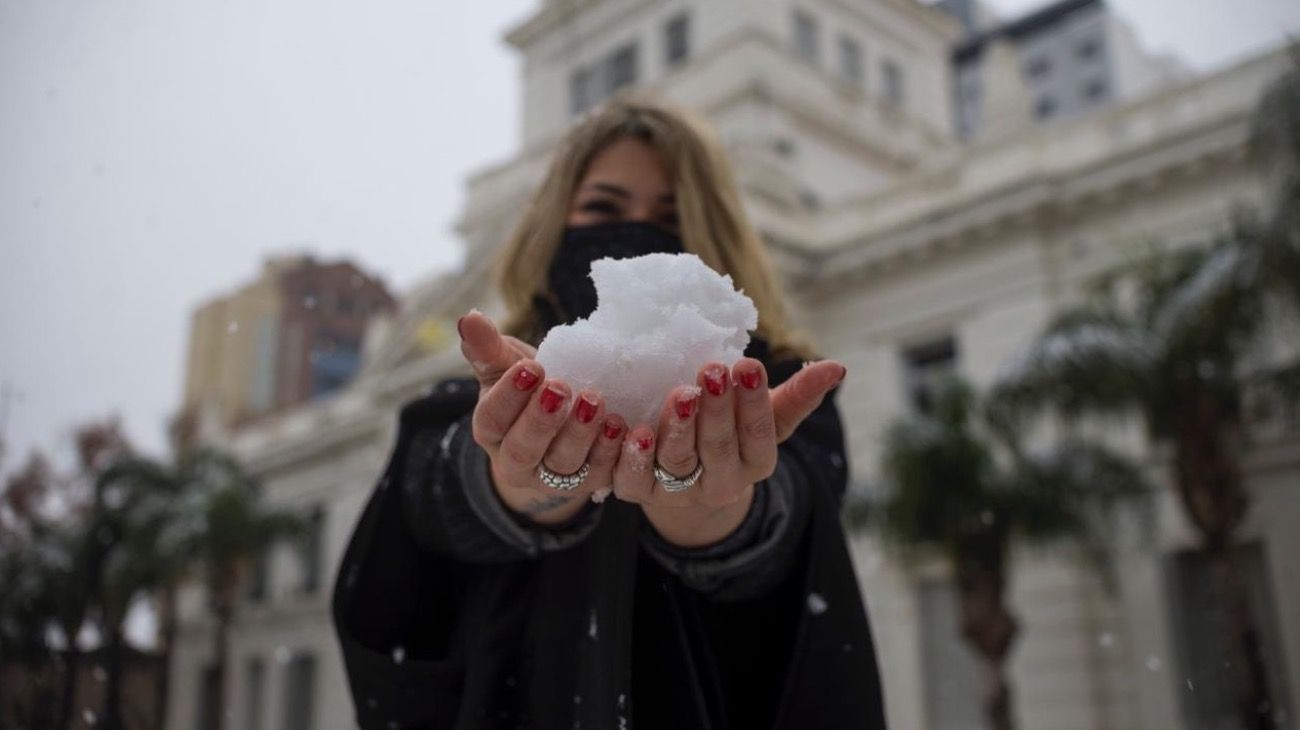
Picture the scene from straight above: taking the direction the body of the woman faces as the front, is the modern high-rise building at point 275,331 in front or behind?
behind

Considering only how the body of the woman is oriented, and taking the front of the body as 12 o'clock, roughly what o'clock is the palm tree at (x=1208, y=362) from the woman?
The palm tree is roughly at 7 o'clock from the woman.

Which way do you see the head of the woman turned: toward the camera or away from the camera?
toward the camera

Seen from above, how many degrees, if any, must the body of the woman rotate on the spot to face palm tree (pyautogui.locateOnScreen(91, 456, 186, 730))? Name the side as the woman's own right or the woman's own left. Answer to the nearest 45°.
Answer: approximately 135° to the woman's own right

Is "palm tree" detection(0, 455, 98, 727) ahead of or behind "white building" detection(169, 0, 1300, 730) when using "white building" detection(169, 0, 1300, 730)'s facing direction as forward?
ahead

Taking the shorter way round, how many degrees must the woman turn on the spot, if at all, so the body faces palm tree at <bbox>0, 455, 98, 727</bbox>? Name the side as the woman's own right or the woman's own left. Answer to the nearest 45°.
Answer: approximately 135° to the woman's own right

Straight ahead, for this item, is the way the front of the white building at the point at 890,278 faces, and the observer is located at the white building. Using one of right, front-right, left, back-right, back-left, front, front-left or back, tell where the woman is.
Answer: front-left

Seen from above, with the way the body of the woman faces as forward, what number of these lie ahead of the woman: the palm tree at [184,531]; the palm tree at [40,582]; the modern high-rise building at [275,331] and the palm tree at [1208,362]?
0

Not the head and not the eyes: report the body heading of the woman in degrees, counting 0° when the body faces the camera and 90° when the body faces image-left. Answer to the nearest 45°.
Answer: approximately 0°

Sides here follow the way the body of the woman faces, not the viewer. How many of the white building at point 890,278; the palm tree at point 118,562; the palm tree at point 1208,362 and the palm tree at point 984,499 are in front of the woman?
0

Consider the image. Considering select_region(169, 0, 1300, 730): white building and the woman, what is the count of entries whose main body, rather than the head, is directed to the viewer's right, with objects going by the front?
0

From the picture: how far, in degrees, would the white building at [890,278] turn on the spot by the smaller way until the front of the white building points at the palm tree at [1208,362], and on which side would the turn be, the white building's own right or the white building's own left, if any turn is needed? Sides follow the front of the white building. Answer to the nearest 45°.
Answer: approximately 45° to the white building's own left

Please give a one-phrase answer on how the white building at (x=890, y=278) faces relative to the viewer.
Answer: facing the viewer and to the left of the viewer
